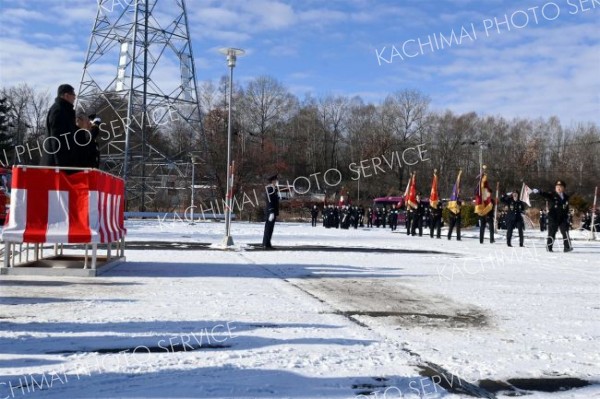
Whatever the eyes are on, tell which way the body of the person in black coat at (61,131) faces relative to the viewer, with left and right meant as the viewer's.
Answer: facing to the right of the viewer

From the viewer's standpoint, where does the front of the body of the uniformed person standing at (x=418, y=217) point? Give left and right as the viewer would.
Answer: facing the viewer and to the left of the viewer

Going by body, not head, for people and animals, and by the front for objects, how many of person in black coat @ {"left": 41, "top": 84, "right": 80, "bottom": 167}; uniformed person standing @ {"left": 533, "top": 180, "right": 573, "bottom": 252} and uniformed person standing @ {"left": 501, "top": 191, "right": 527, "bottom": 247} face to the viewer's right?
1

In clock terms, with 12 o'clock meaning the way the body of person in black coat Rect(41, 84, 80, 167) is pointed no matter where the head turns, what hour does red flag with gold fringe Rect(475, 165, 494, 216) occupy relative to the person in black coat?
The red flag with gold fringe is roughly at 11 o'clock from the person in black coat.

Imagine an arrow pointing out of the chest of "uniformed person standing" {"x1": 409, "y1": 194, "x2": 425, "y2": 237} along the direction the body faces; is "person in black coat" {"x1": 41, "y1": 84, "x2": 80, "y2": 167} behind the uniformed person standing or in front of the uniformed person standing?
in front

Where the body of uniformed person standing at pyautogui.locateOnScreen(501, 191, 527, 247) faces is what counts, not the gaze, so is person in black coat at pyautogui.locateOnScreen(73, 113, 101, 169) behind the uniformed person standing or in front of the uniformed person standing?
in front
